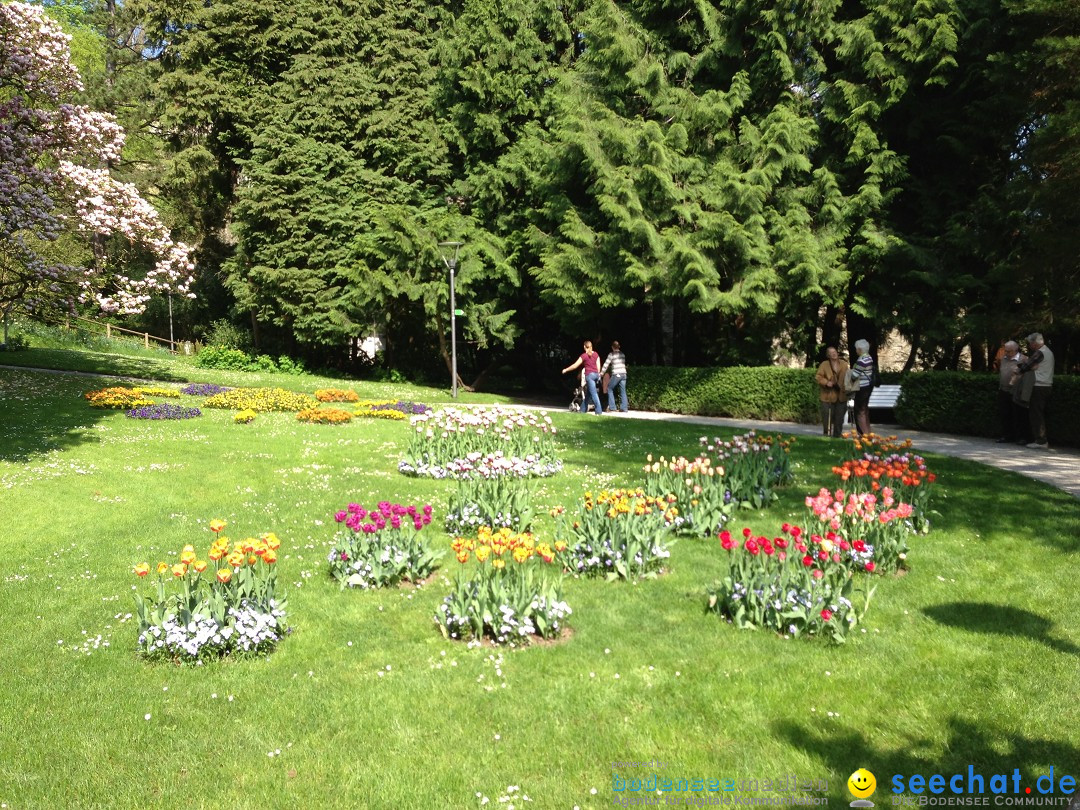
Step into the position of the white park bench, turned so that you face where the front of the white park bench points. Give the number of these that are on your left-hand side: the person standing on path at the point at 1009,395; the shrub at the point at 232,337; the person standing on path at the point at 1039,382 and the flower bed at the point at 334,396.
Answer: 2

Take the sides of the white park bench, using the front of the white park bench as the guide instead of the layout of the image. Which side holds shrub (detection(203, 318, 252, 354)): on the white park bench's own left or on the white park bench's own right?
on the white park bench's own right

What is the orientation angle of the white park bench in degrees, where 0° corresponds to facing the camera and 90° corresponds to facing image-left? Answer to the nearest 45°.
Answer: approximately 45°
